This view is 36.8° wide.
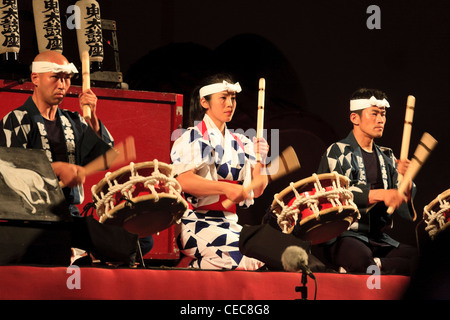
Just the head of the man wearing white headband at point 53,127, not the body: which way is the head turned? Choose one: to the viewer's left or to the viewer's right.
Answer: to the viewer's right

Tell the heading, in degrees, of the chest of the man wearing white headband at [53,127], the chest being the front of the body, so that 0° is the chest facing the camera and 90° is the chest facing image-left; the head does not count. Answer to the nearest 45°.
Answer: approximately 315°

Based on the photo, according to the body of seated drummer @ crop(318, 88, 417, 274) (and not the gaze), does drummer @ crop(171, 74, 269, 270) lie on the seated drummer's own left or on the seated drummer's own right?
on the seated drummer's own right

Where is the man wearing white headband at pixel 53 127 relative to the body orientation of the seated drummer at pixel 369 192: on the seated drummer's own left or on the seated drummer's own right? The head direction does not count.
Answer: on the seated drummer's own right
